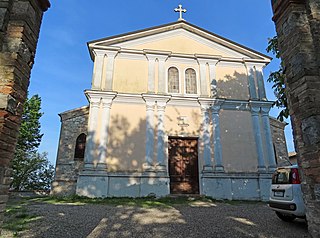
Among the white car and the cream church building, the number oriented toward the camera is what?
1

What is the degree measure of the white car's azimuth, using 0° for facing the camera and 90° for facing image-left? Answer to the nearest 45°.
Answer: approximately 225°

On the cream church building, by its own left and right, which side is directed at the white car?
front

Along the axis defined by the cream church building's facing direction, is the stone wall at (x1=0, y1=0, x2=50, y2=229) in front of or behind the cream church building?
in front

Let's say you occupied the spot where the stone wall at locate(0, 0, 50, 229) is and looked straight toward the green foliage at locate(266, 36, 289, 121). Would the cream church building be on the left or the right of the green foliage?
left

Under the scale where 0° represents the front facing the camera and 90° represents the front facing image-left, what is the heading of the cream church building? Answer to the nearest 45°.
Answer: approximately 0°

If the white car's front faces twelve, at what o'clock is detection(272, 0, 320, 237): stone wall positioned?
The stone wall is roughly at 4 o'clock from the white car.

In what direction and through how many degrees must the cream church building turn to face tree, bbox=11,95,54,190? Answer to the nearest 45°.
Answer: approximately 135° to its right

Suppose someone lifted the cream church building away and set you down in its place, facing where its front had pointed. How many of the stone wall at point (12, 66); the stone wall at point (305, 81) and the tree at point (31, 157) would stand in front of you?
2
